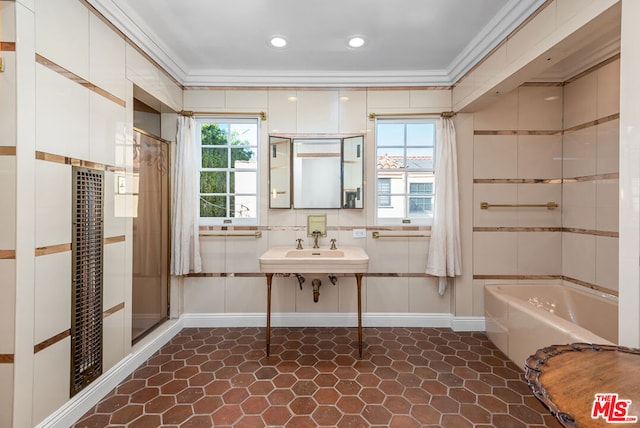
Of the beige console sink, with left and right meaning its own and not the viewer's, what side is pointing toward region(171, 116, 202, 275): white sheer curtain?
right

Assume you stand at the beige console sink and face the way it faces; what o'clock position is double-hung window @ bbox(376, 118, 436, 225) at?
The double-hung window is roughly at 8 o'clock from the beige console sink.

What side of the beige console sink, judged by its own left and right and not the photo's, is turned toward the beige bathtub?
left

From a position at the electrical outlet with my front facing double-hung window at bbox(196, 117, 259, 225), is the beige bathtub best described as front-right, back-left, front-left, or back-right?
back-left

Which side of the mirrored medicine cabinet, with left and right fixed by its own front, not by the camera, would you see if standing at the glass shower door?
right

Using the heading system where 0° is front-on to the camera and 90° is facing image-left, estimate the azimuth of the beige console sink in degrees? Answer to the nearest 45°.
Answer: approximately 0°

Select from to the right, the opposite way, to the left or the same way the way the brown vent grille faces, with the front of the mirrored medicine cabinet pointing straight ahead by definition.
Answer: to the left

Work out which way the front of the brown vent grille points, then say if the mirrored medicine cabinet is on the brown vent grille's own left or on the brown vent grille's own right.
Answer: on the brown vent grille's own left

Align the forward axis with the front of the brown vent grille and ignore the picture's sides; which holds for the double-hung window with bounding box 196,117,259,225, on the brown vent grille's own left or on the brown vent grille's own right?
on the brown vent grille's own left
